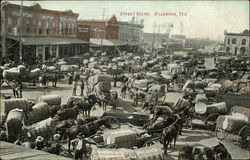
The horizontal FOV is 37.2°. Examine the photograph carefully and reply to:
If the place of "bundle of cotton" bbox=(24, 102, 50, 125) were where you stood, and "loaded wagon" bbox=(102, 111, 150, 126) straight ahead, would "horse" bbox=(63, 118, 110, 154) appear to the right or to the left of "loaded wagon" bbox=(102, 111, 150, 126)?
right

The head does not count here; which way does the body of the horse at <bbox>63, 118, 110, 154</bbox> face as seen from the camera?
to the viewer's right

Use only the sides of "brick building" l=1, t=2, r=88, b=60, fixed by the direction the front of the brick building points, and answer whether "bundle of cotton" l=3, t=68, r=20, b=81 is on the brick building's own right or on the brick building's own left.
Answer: on the brick building's own right

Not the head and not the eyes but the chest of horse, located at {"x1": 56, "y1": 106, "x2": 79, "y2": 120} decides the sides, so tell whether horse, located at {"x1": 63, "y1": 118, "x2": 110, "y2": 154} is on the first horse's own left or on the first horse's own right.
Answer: on the first horse's own right

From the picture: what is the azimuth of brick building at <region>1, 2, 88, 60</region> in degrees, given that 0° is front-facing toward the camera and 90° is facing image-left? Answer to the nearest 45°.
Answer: approximately 315°

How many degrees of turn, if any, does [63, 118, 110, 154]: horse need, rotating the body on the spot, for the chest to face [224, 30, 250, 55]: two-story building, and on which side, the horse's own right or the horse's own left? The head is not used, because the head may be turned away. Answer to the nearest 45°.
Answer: approximately 45° to the horse's own left

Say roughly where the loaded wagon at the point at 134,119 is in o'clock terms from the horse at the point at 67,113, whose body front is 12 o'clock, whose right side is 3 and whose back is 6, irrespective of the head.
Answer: The loaded wagon is roughly at 12 o'clock from the horse.
